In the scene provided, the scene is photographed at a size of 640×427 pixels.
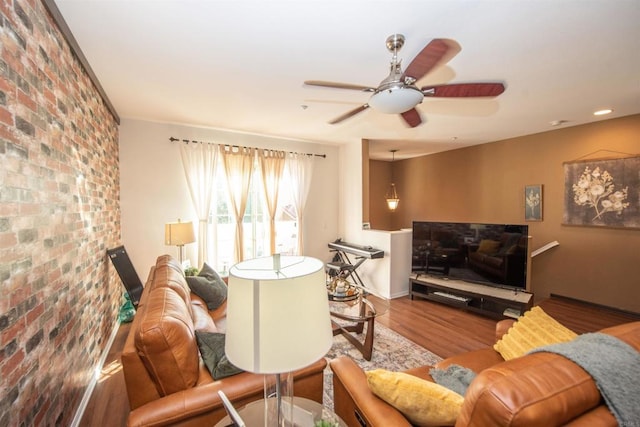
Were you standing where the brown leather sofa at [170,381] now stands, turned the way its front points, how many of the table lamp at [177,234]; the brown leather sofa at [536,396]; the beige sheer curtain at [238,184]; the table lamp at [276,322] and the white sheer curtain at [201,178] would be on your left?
3

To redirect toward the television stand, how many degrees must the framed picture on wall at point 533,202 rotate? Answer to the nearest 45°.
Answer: approximately 45° to its right

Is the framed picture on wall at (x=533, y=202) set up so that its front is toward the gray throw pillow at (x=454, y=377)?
yes

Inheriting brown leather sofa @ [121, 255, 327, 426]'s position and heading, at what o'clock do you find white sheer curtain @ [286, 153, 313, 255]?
The white sheer curtain is roughly at 10 o'clock from the brown leather sofa.

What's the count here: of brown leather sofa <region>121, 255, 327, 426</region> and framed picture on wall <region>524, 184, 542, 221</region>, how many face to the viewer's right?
1

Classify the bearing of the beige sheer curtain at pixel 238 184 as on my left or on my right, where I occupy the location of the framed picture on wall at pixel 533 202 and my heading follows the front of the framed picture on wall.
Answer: on my right

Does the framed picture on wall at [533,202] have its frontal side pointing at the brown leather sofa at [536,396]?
yes

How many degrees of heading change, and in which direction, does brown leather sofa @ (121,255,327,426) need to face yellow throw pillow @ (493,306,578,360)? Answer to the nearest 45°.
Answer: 0° — it already faces it

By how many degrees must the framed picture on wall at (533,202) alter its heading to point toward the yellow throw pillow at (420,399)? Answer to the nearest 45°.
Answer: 0° — it already faces it

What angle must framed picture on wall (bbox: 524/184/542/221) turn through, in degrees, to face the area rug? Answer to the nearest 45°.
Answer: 0° — it already faces it

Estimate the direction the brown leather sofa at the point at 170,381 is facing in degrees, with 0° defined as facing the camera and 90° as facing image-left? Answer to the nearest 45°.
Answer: approximately 270°

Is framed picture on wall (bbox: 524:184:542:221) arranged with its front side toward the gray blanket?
yes
